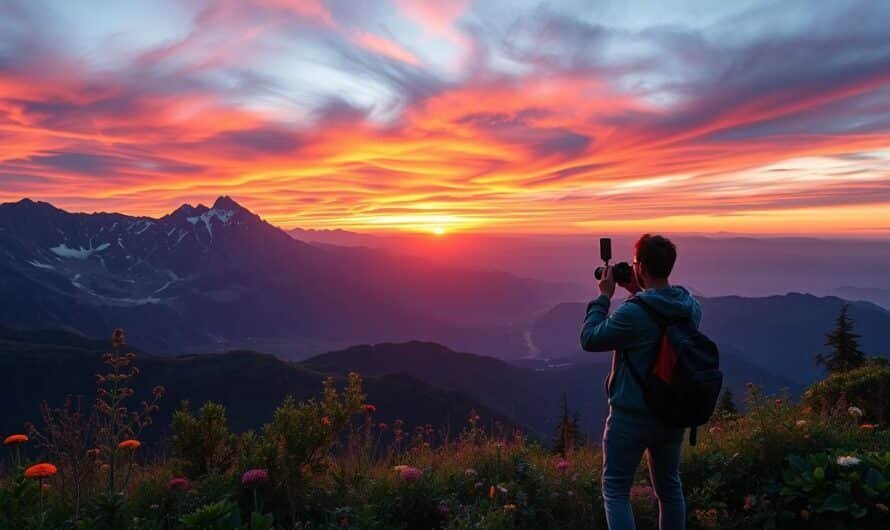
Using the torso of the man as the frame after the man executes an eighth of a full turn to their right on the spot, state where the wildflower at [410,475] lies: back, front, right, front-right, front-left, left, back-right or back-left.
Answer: left

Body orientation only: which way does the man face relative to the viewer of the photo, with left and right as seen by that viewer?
facing away from the viewer and to the left of the viewer

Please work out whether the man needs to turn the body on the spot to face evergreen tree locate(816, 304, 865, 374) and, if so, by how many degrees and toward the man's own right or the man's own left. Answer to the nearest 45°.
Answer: approximately 45° to the man's own right

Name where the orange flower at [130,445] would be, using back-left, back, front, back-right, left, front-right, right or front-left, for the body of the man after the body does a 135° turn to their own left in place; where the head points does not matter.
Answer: right

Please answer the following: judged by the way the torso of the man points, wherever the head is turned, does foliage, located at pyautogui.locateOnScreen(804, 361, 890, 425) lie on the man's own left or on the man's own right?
on the man's own right

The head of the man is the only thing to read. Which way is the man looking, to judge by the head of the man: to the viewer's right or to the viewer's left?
to the viewer's left

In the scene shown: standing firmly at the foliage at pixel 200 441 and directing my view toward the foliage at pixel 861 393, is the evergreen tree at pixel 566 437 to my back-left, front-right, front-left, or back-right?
front-left

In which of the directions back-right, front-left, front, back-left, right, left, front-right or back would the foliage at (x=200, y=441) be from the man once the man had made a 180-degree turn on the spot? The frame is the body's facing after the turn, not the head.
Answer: back-right

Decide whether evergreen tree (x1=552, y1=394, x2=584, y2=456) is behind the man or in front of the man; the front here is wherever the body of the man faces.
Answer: in front

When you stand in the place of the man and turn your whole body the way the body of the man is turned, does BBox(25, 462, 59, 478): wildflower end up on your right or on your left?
on your left

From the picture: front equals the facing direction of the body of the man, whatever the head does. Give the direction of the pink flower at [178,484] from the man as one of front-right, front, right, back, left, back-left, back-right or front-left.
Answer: front-left
